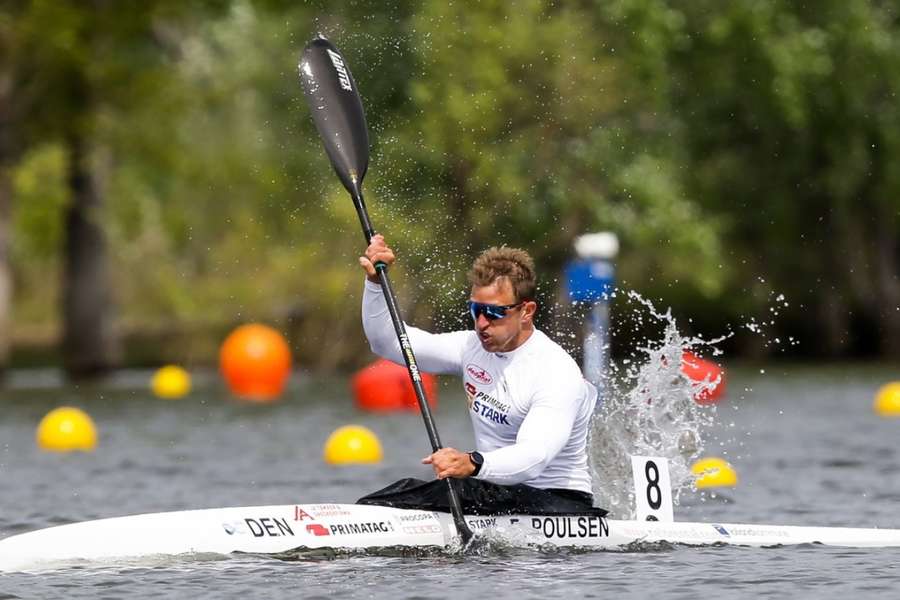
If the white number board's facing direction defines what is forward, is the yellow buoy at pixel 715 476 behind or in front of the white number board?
behind

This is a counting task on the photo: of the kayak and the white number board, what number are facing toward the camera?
1

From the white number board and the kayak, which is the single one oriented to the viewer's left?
the kayak

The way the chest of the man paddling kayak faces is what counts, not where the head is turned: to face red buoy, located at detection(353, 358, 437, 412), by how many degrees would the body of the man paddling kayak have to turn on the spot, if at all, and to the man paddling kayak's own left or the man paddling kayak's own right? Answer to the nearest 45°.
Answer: approximately 135° to the man paddling kayak's own right

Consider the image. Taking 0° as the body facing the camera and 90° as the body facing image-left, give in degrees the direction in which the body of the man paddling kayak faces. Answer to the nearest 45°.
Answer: approximately 45°

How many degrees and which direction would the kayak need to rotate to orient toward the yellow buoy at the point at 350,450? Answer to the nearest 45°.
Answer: approximately 90° to its right

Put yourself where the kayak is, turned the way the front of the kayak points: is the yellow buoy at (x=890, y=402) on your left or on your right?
on your right

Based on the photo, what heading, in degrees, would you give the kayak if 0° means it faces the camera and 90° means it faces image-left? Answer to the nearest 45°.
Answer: approximately 90°

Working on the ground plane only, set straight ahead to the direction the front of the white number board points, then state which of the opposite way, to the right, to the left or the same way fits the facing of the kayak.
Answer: to the right

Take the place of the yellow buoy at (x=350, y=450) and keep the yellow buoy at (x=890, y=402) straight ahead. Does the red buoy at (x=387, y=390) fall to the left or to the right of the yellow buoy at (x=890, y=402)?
left

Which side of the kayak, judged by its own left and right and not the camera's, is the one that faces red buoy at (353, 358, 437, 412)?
right
